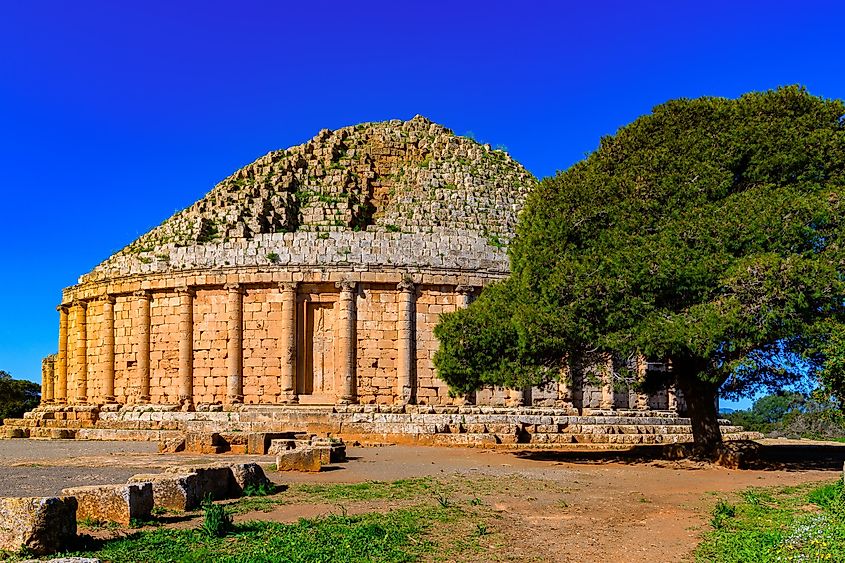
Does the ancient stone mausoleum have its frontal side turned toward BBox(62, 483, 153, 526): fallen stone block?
yes

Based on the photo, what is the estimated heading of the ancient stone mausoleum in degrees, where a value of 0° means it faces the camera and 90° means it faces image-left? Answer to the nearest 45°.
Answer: approximately 0°

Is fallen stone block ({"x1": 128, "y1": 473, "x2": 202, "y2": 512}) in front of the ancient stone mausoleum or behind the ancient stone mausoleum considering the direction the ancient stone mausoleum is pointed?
in front

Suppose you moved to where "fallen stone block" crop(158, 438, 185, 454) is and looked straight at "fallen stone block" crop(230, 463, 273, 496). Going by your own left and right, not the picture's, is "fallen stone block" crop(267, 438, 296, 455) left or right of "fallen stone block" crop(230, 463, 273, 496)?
left

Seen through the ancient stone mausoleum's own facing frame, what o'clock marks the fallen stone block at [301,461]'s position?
The fallen stone block is roughly at 12 o'clock from the ancient stone mausoleum.

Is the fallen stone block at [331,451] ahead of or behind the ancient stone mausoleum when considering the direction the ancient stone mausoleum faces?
ahead

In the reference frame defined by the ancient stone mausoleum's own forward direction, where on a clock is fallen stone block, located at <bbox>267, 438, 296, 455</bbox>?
The fallen stone block is roughly at 12 o'clock from the ancient stone mausoleum.

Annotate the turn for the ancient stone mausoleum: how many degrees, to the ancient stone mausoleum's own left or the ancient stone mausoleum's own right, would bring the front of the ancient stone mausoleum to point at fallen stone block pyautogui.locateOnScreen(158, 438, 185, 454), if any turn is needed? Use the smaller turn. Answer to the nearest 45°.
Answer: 0° — it already faces it
